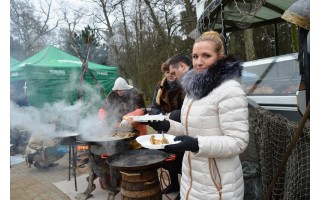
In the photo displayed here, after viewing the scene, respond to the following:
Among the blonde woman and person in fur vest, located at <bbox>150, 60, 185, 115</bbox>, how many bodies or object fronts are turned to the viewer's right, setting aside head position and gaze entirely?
0

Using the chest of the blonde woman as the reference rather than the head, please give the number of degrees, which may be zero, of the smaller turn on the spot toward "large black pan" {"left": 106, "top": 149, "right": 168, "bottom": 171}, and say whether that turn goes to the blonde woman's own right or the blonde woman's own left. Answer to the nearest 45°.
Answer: approximately 90° to the blonde woman's own right

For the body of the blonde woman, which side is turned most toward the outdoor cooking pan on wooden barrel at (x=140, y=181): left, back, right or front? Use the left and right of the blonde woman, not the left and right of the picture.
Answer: right

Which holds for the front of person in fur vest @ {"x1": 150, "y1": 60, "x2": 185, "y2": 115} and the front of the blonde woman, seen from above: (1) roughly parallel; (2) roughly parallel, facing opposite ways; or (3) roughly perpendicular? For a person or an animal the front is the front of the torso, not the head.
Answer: roughly parallel

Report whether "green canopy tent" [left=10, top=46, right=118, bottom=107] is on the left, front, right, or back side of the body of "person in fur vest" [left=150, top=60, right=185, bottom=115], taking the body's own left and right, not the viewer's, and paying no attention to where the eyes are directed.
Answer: right

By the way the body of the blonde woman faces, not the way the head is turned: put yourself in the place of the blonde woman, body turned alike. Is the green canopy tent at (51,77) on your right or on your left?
on your right

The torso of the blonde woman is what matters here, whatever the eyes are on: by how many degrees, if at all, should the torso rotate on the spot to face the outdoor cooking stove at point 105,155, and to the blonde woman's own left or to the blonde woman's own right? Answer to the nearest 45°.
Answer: approximately 90° to the blonde woman's own right

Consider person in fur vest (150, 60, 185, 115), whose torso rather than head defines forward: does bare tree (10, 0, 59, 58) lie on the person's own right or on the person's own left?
on the person's own right

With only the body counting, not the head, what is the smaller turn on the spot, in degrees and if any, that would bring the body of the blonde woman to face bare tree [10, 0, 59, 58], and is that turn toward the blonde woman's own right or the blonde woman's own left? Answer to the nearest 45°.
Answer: approximately 90° to the blonde woman's own right

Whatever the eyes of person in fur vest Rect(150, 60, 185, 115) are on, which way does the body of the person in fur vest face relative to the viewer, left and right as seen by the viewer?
facing the viewer and to the left of the viewer

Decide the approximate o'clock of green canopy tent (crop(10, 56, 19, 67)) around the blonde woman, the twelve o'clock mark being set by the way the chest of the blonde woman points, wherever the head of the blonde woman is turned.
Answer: The green canopy tent is roughly at 3 o'clock from the blonde woman.
